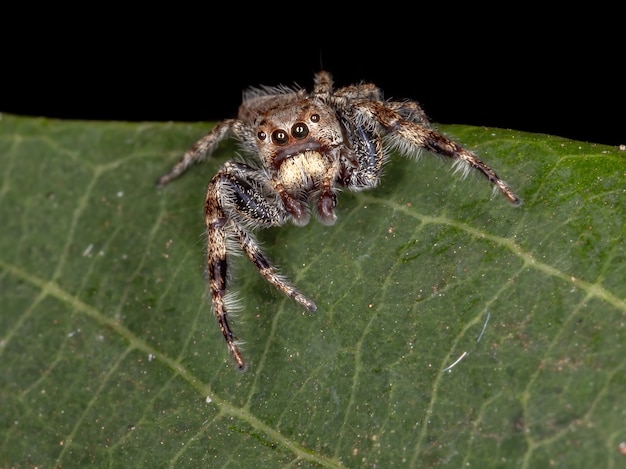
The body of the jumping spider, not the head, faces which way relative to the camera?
toward the camera
